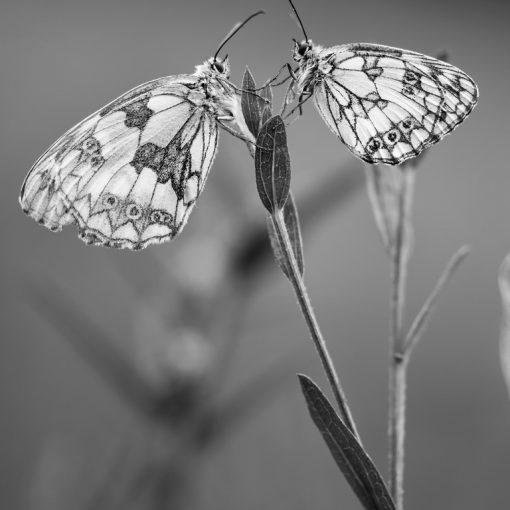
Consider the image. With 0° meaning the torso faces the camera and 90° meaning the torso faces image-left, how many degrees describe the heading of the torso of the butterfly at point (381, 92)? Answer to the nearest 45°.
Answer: approximately 90°
